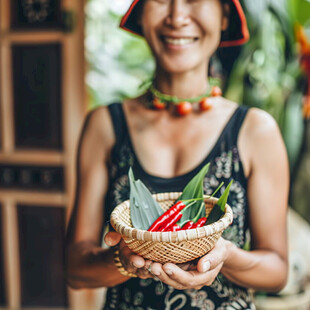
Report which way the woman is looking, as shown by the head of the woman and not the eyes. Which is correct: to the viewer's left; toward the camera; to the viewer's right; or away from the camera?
toward the camera

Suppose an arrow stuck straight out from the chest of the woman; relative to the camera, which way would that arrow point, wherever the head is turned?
toward the camera
